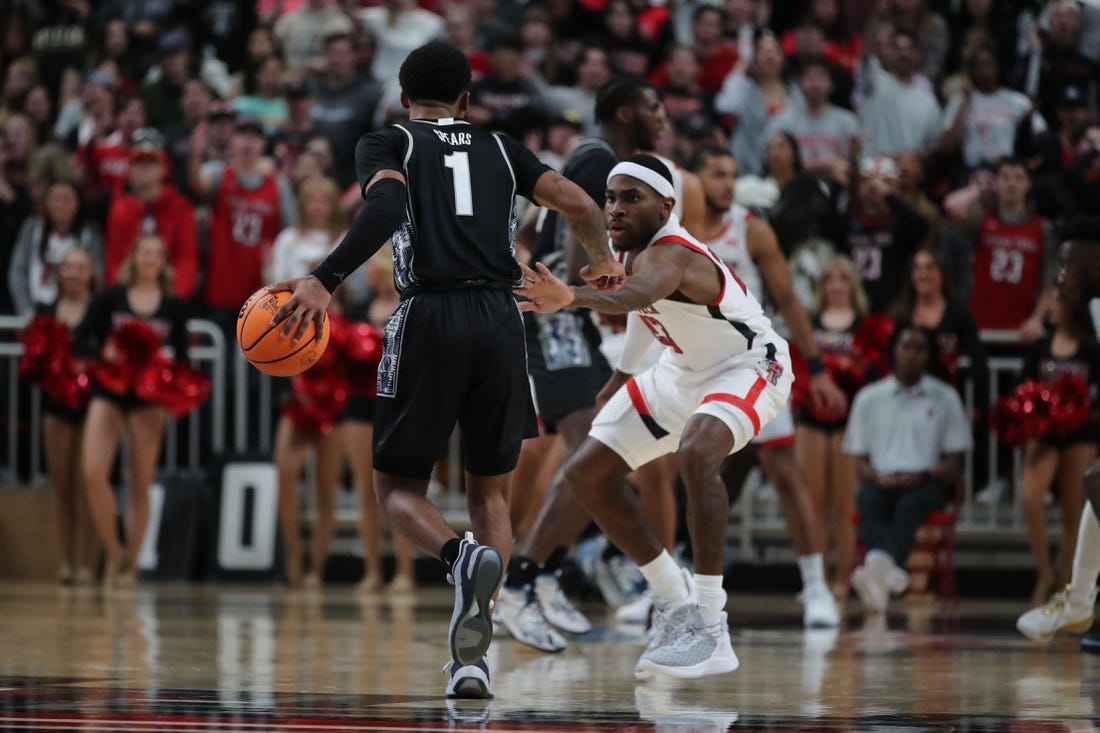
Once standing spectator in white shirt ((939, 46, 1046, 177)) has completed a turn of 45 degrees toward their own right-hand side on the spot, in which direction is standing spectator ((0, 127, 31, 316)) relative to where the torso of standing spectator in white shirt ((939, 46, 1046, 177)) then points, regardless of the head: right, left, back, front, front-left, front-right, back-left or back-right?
front-right

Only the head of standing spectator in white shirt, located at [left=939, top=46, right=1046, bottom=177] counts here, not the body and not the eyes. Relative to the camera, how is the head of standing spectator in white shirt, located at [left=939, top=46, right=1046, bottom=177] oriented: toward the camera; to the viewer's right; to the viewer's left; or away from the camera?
toward the camera

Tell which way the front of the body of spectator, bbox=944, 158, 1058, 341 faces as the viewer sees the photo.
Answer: toward the camera

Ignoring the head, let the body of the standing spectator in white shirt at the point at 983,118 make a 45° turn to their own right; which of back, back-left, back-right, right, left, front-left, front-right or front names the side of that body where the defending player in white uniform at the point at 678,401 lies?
front-left

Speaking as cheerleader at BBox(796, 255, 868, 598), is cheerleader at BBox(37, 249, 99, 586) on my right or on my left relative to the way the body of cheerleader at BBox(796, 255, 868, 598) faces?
on my right

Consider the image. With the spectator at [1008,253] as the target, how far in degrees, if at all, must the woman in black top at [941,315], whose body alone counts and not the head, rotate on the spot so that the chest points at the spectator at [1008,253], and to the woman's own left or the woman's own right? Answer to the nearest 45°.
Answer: approximately 135° to the woman's own left

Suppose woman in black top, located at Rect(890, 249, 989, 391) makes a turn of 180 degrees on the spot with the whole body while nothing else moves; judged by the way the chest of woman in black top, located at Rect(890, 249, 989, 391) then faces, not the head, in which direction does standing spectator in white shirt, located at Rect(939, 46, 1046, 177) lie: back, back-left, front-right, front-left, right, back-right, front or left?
front

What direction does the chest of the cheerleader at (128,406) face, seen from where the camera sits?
toward the camera

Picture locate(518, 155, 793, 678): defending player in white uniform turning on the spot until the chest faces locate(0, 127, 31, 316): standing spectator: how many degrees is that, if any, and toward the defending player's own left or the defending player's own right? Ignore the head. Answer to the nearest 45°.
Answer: approximately 90° to the defending player's own right

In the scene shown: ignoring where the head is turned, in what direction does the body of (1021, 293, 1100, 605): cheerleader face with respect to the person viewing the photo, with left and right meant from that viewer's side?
facing the viewer

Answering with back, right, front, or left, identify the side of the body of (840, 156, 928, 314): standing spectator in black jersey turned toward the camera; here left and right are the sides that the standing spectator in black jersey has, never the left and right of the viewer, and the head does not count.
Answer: front

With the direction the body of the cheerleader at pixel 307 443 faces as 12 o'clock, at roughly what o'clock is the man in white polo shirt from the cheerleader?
The man in white polo shirt is roughly at 10 o'clock from the cheerleader.

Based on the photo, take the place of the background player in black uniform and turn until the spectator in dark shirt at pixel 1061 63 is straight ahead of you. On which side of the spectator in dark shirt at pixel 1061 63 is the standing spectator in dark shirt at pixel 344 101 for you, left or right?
left

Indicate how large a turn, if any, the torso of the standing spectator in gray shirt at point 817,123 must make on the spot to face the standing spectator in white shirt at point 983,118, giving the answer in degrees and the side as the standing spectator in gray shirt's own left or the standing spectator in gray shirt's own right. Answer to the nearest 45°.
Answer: approximately 90° to the standing spectator in gray shirt's own left

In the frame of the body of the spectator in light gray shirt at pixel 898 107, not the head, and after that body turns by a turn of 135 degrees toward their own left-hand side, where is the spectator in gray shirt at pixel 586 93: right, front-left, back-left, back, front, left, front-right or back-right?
back-left

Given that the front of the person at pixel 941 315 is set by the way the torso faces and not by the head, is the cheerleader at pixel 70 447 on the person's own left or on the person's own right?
on the person's own right
